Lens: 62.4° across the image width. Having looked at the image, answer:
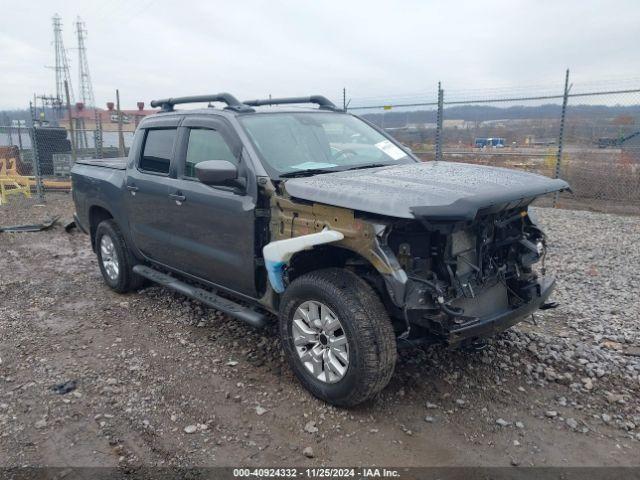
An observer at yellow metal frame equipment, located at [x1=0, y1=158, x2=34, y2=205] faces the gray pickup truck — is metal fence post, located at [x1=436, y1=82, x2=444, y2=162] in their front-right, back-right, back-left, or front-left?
front-left

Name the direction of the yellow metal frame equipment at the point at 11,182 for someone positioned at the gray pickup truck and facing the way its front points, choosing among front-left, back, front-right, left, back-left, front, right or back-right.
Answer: back

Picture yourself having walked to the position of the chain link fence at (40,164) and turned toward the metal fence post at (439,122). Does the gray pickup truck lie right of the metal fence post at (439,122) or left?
right

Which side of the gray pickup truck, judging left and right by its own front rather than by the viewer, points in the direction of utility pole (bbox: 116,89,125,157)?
back

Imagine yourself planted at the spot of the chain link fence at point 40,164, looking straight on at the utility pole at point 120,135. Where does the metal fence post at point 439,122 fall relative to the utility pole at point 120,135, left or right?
right

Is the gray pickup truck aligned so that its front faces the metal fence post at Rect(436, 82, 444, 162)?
no

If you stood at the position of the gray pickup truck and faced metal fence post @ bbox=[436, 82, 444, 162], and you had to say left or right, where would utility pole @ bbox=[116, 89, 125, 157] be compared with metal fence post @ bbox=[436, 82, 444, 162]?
left

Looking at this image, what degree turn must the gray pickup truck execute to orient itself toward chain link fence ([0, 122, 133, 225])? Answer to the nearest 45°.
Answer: approximately 180°
